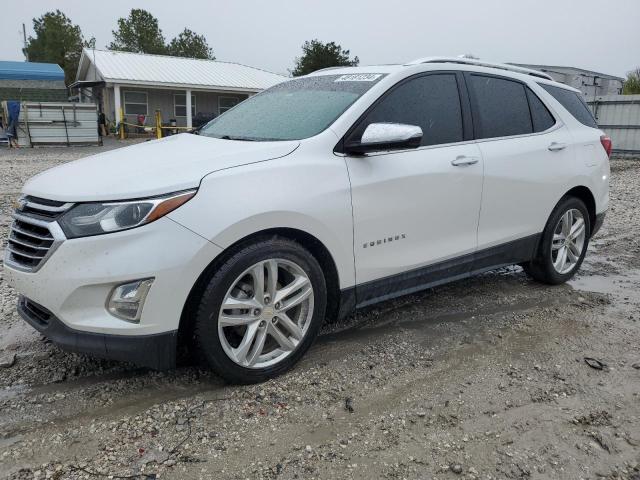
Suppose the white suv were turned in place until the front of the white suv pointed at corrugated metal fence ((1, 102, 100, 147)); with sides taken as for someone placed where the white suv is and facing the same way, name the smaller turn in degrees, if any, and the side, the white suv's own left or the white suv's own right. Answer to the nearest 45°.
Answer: approximately 90° to the white suv's own right

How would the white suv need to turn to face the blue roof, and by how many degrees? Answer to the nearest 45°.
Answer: approximately 90° to its right

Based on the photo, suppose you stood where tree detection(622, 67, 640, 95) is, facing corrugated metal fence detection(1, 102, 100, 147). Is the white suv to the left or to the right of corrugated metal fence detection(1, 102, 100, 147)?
left

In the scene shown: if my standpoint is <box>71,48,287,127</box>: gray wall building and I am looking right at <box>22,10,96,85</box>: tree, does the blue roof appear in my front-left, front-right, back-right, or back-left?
front-left

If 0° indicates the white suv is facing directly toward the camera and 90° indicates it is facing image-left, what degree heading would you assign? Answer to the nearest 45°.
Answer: approximately 45°

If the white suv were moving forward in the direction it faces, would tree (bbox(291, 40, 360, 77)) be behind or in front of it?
behind

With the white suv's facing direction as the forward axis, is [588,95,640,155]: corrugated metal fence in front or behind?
behind

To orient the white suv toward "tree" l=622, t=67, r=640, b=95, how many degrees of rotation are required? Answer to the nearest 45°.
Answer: approximately 180°

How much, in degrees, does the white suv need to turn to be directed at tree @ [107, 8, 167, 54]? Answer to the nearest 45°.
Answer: approximately 135° to its right

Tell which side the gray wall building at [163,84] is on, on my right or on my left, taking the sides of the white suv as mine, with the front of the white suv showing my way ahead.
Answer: on my right
